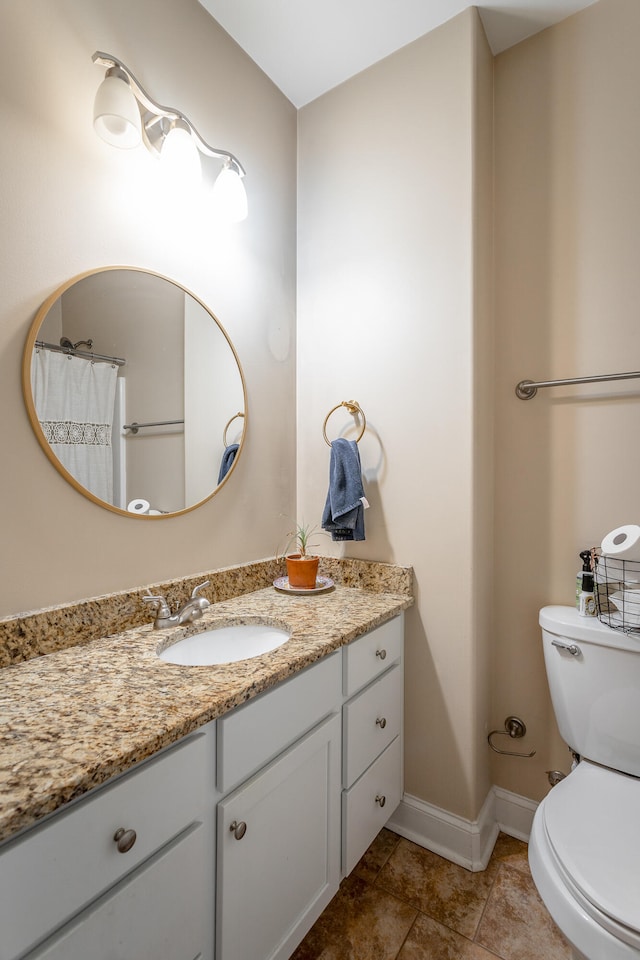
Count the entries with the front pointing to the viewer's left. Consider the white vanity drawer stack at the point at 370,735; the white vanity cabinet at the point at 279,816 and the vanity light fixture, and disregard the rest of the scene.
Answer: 0

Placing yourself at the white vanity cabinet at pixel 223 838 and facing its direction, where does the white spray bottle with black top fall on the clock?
The white spray bottle with black top is roughly at 10 o'clock from the white vanity cabinet.

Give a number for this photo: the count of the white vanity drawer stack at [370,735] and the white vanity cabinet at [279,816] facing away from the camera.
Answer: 0

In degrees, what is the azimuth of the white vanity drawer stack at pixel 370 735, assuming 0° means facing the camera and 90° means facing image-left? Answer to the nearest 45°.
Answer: approximately 315°

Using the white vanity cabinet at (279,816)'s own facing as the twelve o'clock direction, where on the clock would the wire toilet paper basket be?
The wire toilet paper basket is roughly at 10 o'clock from the white vanity cabinet.

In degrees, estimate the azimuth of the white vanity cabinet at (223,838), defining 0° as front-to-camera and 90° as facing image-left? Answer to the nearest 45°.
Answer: approximately 315°

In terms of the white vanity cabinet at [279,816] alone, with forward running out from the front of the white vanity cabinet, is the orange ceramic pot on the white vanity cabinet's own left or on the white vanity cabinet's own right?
on the white vanity cabinet's own left
